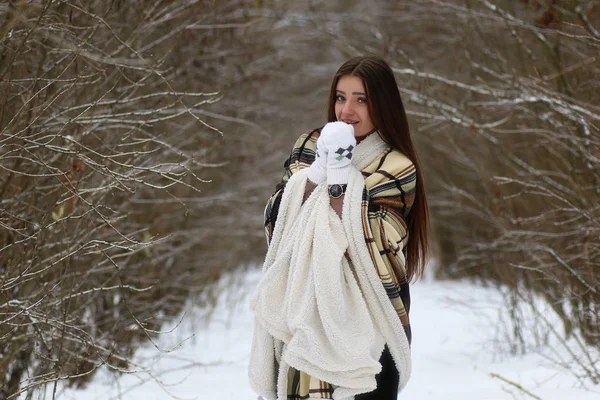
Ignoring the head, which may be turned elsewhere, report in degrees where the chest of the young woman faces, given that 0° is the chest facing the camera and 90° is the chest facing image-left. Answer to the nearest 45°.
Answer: approximately 45°

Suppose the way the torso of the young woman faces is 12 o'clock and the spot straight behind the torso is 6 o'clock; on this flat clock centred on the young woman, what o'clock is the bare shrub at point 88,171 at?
The bare shrub is roughly at 3 o'clock from the young woman.
